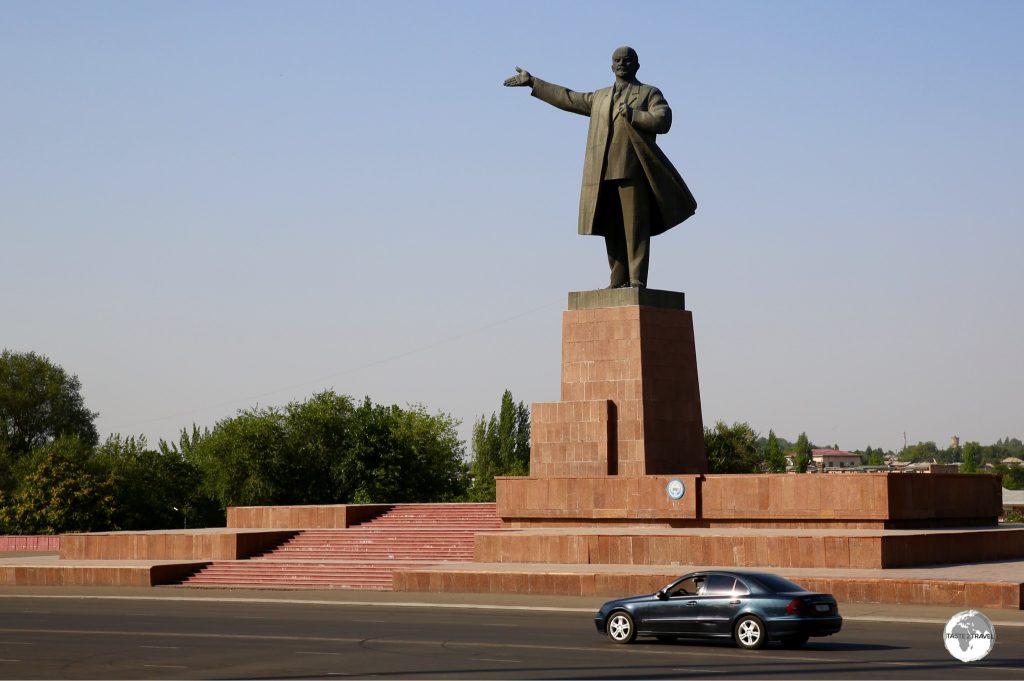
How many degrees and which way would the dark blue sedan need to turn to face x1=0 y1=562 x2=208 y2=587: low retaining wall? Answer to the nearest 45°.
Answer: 0° — it already faces it

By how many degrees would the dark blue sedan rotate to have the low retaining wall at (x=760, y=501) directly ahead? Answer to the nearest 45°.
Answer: approximately 45° to its right

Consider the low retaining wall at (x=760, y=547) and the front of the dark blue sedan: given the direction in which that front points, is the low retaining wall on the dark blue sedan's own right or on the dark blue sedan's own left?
on the dark blue sedan's own right

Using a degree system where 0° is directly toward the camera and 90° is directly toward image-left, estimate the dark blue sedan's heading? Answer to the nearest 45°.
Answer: approximately 135°
